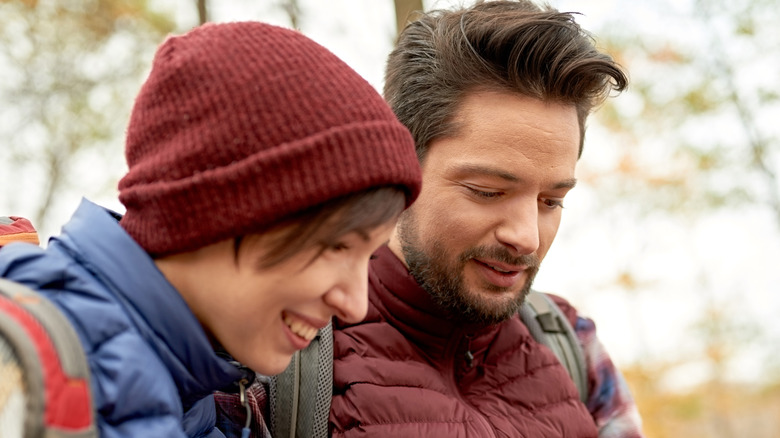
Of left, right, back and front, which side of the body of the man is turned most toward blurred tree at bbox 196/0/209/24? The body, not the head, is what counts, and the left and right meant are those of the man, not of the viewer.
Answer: back

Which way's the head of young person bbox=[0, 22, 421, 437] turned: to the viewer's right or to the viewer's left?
to the viewer's right

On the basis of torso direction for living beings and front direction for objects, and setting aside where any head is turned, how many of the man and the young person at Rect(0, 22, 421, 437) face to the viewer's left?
0

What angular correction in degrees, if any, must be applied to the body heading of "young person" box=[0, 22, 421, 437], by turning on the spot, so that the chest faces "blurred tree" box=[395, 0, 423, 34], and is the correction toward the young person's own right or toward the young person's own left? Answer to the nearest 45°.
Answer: approximately 90° to the young person's own left

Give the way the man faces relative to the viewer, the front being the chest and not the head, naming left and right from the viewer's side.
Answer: facing the viewer and to the right of the viewer

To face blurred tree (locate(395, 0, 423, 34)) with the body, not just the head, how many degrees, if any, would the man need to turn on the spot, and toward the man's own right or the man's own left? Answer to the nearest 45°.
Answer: approximately 135° to the man's own left

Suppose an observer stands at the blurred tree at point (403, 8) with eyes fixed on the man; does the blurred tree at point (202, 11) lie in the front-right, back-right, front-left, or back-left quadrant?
back-right

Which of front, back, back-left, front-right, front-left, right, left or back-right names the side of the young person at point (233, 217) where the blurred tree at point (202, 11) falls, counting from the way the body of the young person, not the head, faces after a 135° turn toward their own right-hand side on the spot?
back-right

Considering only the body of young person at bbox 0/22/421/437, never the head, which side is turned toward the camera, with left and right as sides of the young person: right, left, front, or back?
right

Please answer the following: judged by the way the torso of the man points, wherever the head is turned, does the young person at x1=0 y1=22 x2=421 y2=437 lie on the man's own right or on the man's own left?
on the man's own right

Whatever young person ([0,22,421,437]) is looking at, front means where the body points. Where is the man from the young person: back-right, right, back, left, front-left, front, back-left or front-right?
front-left
